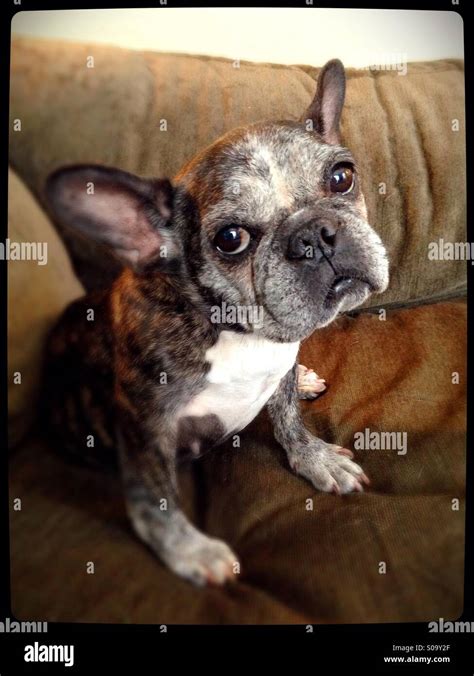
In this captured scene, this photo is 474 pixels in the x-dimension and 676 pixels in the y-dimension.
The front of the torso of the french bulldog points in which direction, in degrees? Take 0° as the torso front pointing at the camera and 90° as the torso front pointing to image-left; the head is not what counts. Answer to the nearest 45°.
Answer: approximately 315°

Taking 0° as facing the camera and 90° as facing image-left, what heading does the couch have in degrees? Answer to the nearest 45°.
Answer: approximately 0°
